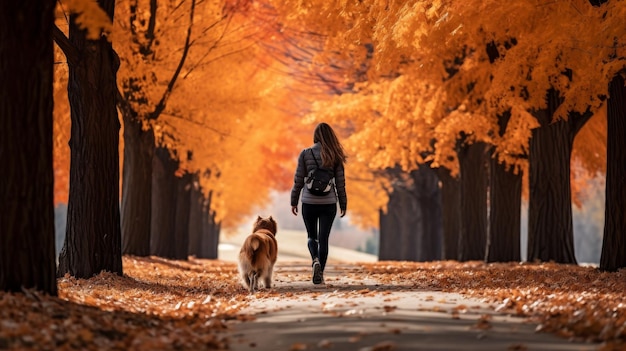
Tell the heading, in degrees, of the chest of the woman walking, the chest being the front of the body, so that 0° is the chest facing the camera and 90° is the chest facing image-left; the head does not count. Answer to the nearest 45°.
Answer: approximately 180°
